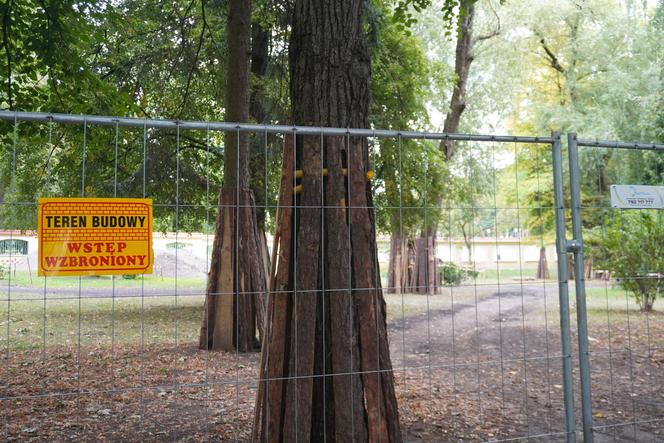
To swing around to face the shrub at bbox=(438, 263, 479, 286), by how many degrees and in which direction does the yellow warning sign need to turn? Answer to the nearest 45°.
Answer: approximately 135° to its left

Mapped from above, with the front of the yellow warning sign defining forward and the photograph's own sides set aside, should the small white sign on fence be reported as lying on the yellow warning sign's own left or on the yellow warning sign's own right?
on the yellow warning sign's own left

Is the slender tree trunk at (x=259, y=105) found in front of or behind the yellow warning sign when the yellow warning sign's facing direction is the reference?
behind

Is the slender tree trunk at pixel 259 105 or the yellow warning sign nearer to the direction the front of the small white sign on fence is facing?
the yellow warning sign

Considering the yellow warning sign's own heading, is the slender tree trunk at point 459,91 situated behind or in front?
behind

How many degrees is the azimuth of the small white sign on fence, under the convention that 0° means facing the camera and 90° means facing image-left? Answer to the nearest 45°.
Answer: approximately 0°

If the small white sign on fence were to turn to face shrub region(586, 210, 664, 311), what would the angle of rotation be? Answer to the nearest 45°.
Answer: approximately 180°

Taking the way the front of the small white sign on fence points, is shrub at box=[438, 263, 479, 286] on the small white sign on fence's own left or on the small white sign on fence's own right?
on the small white sign on fence's own right

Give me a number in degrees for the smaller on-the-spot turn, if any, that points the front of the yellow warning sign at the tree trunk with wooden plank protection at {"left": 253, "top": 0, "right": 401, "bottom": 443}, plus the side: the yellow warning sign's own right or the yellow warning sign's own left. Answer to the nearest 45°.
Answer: approximately 90° to the yellow warning sign's own left

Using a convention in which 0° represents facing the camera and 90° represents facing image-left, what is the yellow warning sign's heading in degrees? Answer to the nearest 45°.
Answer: approximately 0°

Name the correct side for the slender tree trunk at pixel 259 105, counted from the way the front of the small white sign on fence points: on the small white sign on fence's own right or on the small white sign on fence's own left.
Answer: on the small white sign on fence's own right

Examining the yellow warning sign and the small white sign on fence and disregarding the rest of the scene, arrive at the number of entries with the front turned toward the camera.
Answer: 2

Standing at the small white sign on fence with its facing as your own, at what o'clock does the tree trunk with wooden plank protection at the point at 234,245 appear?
The tree trunk with wooden plank protection is roughly at 4 o'clock from the small white sign on fence.

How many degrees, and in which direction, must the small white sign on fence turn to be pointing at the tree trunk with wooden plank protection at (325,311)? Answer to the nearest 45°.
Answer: approximately 45° to its right

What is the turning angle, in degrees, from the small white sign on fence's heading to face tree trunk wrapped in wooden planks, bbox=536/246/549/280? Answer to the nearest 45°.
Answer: approximately 135° to its right
